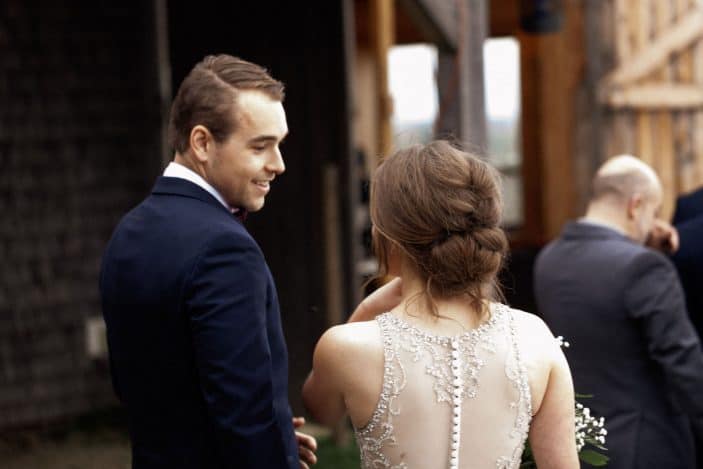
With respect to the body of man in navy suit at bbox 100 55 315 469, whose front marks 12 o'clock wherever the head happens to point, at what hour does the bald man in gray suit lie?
The bald man in gray suit is roughly at 12 o'clock from the man in navy suit.

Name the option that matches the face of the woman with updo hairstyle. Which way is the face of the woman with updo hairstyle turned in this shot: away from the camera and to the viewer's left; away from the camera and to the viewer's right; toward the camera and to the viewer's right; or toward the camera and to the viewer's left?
away from the camera and to the viewer's left

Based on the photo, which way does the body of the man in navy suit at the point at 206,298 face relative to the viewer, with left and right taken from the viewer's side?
facing away from the viewer and to the right of the viewer

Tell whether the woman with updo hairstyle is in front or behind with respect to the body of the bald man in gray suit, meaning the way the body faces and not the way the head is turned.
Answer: behind

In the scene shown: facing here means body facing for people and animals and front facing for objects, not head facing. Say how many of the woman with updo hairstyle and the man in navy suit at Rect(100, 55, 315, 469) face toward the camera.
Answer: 0

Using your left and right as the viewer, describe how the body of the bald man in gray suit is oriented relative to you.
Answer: facing away from the viewer and to the right of the viewer

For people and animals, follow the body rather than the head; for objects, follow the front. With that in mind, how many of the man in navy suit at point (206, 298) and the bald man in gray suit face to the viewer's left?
0

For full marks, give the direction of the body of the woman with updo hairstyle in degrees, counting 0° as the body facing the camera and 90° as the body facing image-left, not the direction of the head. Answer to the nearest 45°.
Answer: approximately 180°
